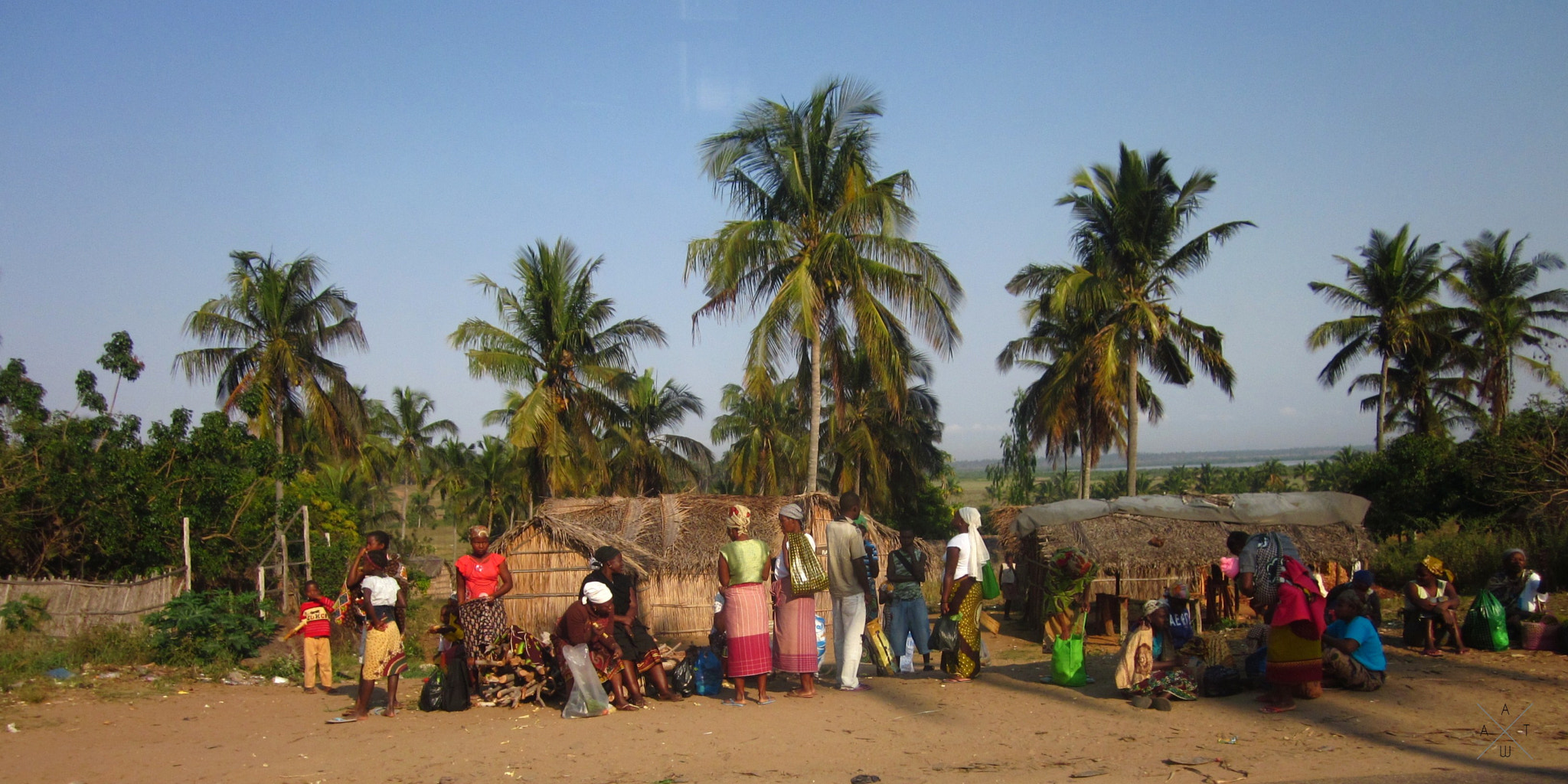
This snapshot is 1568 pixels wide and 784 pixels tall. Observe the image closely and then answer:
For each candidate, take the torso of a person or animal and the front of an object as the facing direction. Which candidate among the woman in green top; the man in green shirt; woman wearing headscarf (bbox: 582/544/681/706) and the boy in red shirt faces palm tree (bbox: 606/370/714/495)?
the woman in green top

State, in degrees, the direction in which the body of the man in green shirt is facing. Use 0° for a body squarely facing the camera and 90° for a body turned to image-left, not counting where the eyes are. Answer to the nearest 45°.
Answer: approximately 0°

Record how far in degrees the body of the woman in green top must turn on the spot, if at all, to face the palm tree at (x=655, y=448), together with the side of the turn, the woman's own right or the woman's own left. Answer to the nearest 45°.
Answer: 0° — they already face it

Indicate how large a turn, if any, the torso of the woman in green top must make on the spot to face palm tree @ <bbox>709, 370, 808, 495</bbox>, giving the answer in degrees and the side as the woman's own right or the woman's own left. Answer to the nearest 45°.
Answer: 0° — they already face it

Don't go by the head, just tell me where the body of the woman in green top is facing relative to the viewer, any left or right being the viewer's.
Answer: facing away from the viewer

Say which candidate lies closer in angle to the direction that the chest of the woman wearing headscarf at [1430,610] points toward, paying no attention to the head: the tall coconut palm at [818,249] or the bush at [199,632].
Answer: the bush

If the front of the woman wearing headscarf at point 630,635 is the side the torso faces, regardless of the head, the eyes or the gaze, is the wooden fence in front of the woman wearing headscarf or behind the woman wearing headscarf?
behind

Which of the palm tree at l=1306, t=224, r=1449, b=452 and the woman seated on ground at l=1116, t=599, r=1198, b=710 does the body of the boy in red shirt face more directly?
the woman seated on ground
